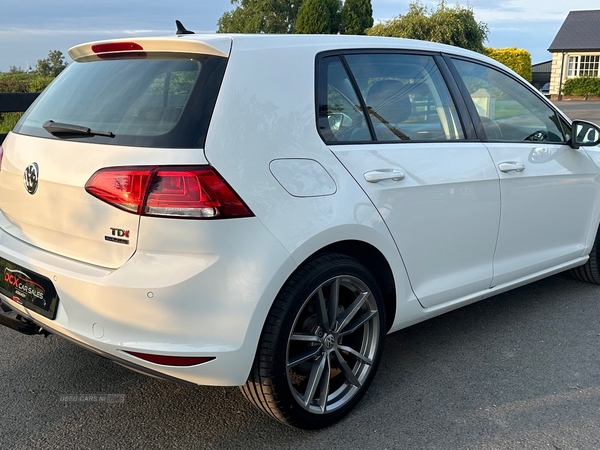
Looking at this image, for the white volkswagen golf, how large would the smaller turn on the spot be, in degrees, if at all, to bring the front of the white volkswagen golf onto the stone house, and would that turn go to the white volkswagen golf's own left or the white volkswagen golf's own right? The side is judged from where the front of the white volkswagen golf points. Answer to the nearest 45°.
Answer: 0° — it already faces it

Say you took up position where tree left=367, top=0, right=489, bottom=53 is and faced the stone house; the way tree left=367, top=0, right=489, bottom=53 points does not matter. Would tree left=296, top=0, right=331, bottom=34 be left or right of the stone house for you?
left

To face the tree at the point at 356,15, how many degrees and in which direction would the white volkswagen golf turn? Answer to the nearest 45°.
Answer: approximately 45° to its left

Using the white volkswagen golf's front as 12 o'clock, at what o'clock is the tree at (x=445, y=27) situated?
The tree is roughly at 11 o'clock from the white volkswagen golf.

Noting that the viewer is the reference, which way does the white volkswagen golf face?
facing away from the viewer and to the right of the viewer

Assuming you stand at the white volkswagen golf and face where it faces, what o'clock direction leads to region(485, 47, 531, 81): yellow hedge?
The yellow hedge is roughly at 11 o'clock from the white volkswagen golf.

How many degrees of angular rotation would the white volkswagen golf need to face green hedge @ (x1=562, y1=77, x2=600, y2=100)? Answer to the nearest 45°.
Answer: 0° — it already faces it
